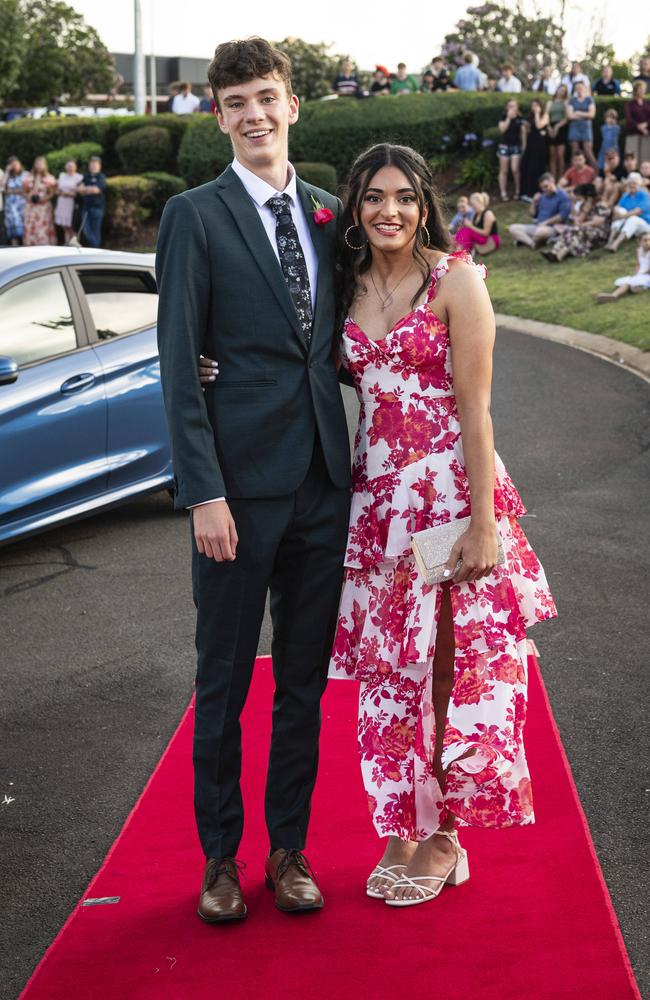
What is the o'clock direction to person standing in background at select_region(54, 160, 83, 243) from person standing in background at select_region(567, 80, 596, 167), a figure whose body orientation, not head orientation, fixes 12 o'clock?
person standing in background at select_region(54, 160, 83, 243) is roughly at 3 o'clock from person standing in background at select_region(567, 80, 596, 167).

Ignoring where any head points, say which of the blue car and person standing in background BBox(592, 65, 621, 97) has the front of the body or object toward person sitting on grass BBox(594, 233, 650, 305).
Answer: the person standing in background

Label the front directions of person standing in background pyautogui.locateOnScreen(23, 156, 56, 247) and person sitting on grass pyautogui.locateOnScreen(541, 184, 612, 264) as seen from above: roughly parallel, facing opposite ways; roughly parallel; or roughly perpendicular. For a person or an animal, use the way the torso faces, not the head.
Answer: roughly perpendicular

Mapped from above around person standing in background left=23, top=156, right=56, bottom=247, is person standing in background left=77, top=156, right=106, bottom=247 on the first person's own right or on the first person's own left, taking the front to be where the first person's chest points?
on the first person's own left

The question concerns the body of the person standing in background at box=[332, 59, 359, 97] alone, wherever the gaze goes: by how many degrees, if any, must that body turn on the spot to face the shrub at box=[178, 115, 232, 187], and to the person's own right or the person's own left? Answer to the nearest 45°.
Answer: approximately 45° to the person's own right

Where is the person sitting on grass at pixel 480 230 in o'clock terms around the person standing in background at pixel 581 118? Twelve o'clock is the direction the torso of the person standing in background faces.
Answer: The person sitting on grass is roughly at 1 o'clock from the person standing in background.

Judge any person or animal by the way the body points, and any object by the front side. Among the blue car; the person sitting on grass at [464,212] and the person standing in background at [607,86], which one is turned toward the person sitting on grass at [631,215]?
the person standing in background

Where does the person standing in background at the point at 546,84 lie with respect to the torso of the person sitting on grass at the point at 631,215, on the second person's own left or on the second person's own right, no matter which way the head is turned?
on the second person's own right
